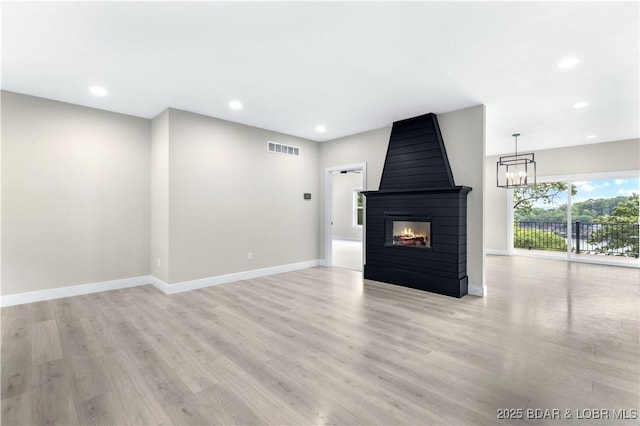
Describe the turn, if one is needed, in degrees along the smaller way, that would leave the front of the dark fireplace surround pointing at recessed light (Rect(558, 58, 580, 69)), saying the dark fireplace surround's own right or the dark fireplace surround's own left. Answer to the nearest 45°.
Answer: approximately 90° to the dark fireplace surround's own left

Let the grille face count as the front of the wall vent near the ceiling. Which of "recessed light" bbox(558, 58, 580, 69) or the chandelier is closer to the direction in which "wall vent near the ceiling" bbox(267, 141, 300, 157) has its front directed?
the recessed light

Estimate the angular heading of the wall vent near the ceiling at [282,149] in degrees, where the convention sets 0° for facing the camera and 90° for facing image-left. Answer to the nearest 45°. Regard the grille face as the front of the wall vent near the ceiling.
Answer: approximately 315°

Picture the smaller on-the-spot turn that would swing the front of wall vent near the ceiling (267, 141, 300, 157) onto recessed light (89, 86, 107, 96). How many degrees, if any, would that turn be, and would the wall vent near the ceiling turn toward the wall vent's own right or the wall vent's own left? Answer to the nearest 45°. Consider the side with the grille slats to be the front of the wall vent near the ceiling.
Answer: approximately 90° to the wall vent's own right

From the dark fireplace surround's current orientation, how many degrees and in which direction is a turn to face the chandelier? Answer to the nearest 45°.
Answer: approximately 180°
